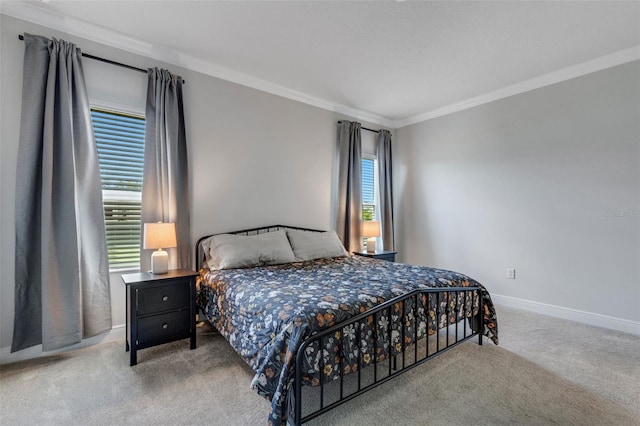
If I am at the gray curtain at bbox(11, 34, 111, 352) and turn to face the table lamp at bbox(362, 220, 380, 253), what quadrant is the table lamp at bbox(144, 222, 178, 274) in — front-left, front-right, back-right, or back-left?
front-right

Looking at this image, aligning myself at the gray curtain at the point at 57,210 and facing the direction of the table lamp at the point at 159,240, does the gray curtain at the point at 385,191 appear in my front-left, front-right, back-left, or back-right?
front-left

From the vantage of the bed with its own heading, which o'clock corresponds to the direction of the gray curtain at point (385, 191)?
The gray curtain is roughly at 8 o'clock from the bed.

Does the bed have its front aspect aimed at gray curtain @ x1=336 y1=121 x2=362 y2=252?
no

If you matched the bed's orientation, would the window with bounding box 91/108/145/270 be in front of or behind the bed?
behind

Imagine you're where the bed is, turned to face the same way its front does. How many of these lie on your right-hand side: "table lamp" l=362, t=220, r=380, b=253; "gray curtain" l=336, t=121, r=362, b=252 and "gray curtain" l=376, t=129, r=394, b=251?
0

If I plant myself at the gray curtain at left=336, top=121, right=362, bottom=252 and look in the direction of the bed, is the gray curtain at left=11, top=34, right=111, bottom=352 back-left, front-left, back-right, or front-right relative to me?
front-right

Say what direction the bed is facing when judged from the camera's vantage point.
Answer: facing the viewer and to the right of the viewer

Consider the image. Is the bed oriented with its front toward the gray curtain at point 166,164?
no

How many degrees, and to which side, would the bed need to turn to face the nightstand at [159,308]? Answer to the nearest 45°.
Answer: approximately 135° to its right

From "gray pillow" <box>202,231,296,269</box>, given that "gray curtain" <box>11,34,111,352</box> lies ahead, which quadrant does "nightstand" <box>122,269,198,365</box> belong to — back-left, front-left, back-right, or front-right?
front-left

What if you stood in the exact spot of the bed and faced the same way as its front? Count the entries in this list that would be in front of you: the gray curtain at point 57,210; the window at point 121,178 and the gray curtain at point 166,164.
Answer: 0

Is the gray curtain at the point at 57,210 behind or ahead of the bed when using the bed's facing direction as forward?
behind
